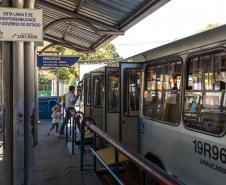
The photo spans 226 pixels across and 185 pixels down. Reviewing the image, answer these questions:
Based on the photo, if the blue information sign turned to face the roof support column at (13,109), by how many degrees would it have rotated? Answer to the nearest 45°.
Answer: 0° — it already faces it

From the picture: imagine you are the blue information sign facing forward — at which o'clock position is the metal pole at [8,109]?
The metal pole is roughly at 12 o'clock from the blue information sign.

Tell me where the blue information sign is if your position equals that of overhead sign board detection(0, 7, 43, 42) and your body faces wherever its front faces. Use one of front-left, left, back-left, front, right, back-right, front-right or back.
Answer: back

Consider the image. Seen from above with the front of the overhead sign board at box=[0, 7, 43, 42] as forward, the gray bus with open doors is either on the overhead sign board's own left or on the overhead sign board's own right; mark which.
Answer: on the overhead sign board's own left

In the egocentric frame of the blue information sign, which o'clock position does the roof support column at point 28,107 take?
The roof support column is roughly at 12 o'clock from the blue information sign.

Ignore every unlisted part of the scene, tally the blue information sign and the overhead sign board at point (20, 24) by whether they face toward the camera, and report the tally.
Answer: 2
